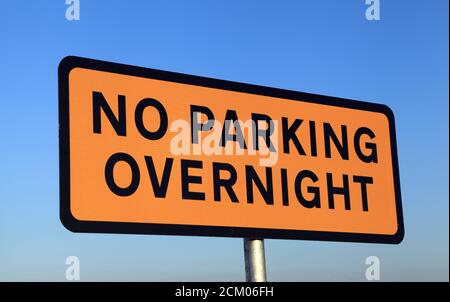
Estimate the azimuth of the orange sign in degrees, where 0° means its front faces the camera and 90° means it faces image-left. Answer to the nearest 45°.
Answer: approximately 315°
